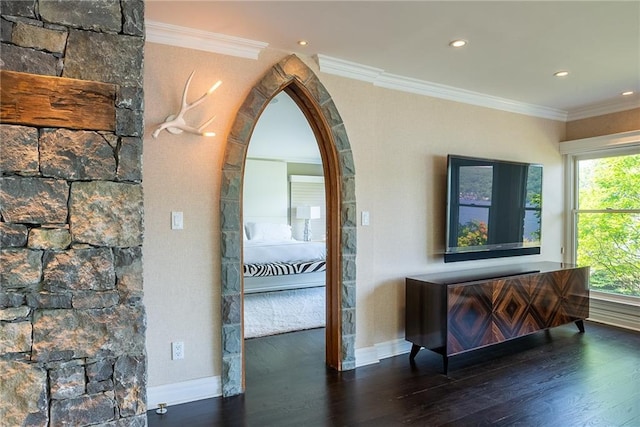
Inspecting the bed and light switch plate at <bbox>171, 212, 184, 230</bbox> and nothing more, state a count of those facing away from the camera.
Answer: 0

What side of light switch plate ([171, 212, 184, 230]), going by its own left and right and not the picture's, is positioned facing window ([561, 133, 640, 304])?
left

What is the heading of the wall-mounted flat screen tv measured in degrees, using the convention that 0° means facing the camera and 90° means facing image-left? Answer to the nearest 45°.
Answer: approximately 315°

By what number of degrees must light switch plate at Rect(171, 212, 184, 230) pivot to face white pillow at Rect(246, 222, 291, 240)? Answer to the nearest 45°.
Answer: approximately 180°

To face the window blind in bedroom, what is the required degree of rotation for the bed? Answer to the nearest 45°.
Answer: approximately 135° to its left

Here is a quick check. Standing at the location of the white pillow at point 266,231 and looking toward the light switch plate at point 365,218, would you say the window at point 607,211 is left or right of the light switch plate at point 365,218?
left

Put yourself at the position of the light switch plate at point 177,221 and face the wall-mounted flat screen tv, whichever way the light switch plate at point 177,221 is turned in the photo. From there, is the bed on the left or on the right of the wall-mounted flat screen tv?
left

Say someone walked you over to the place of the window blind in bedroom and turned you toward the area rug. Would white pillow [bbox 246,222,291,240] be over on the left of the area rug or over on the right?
right

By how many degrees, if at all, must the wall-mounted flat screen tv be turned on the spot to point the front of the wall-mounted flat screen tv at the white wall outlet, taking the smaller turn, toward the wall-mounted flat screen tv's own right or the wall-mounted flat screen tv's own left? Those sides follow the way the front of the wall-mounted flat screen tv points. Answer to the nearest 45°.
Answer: approximately 90° to the wall-mounted flat screen tv's own right

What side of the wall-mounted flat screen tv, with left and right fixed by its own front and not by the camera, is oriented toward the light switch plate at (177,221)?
right

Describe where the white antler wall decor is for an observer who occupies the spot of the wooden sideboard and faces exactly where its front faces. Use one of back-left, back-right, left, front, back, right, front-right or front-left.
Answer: right
